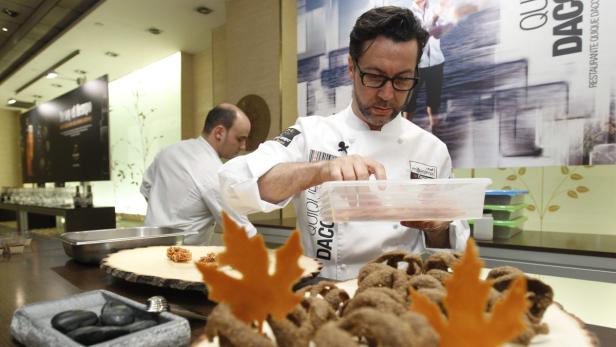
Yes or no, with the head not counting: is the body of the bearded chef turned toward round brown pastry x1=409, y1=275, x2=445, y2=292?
yes

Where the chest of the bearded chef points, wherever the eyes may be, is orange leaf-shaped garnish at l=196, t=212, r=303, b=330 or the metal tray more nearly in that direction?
the orange leaf-shaped garnish

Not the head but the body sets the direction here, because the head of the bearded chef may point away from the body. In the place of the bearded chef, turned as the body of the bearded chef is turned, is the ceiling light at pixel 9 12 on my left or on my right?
on my right

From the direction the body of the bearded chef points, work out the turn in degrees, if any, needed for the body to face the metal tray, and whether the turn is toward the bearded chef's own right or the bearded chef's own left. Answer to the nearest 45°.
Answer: approximately 90° to the bearded chef's own right

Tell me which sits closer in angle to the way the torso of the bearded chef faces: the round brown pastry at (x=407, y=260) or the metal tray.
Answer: the round brown pastry

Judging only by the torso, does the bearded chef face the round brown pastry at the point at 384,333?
yes

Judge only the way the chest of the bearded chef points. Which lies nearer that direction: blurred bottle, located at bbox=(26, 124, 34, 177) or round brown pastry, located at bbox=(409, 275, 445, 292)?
the round brown pastry

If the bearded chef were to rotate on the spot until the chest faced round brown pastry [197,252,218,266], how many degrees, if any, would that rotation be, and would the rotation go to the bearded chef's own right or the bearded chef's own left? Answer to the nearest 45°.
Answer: approximately 45° to the bearded chef's own right

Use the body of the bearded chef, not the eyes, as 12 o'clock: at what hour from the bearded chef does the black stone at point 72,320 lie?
The black stone is roughly at 1 o'clock from the bearded chef.

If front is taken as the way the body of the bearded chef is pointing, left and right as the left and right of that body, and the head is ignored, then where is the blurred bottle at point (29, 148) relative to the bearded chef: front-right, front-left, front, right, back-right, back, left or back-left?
back-right

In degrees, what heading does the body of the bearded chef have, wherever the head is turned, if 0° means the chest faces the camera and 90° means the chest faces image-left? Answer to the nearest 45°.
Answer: approximately 0°

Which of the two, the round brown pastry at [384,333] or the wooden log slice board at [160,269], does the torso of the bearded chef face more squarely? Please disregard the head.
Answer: the round brown pastry

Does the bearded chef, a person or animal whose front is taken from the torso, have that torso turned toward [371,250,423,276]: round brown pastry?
yes

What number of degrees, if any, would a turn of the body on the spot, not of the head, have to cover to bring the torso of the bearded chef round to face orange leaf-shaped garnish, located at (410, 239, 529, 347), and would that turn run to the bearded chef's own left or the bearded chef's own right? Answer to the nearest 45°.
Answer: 0° — they already face it

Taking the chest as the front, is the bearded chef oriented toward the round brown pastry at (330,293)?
yes

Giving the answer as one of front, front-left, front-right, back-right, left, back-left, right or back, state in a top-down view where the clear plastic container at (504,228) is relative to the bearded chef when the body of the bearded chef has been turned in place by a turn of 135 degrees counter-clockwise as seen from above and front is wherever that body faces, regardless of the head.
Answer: front

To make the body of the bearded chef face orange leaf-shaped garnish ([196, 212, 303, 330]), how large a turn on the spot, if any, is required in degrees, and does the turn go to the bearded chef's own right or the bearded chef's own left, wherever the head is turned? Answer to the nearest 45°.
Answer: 0° — they already face it

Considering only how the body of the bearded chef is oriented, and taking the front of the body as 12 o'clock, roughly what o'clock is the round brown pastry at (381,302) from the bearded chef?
The round brown pastry is roughly at 12 o'clock from the bearded chef.
